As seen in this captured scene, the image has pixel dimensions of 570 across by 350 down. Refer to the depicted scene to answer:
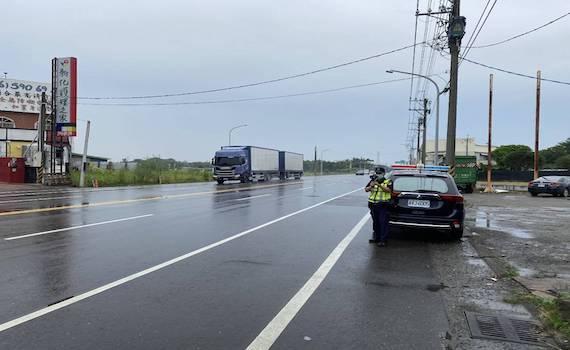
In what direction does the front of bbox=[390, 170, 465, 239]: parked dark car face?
away from the camera

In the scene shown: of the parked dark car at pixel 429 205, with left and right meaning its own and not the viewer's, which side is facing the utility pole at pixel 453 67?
front

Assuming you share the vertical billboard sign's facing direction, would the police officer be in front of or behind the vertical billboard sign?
in front

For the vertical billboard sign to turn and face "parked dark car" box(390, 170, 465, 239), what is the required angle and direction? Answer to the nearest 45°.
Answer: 0° — it already faces it

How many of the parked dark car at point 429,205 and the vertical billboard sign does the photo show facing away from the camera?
1

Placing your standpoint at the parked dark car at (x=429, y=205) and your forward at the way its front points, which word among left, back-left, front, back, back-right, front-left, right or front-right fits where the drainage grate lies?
back

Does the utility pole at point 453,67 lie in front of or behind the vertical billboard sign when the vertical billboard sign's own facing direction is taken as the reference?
in front

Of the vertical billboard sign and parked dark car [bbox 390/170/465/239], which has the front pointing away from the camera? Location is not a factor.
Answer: the parked dark car

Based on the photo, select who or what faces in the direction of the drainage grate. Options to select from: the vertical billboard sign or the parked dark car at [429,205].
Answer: the vertical billboard sign
